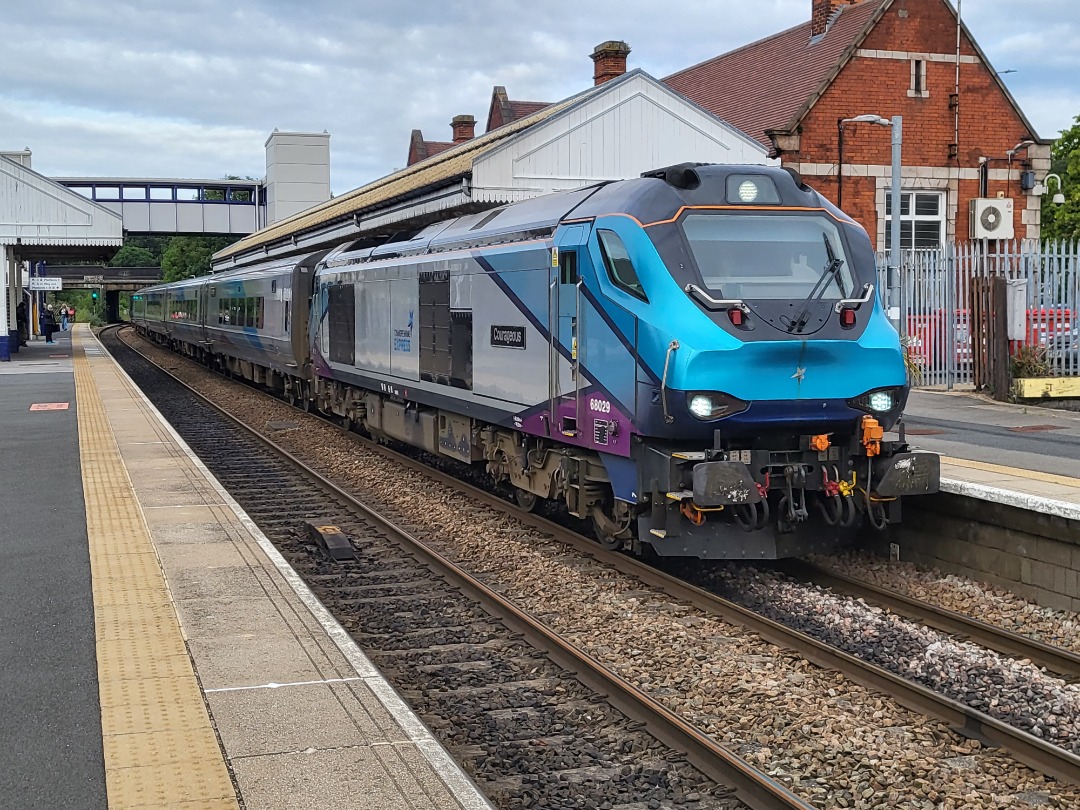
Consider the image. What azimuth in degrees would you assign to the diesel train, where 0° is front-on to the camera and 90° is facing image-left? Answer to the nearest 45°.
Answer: approximately 315°

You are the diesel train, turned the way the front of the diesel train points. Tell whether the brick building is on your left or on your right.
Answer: on your left

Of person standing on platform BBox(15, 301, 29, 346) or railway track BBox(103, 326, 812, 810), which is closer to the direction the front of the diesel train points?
the railway track

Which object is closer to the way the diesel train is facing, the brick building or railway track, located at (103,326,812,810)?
the railway track

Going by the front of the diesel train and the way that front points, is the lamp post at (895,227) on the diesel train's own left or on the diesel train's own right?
on the diesel train's own left
